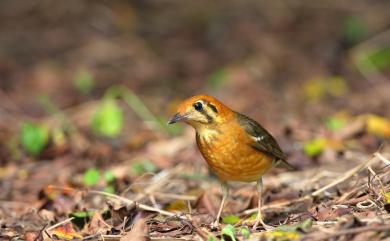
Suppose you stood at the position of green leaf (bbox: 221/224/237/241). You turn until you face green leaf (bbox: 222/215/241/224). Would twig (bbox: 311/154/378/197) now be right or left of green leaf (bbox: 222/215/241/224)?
right

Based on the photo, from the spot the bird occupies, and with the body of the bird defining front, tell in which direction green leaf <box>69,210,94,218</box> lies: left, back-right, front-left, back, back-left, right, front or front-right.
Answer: front-right

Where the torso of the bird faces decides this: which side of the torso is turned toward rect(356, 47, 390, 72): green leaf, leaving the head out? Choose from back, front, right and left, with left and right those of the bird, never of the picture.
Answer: back

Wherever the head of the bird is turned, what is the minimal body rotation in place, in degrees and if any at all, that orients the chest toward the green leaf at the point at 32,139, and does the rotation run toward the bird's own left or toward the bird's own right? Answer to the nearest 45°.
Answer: approximately 90° to the bird's own right

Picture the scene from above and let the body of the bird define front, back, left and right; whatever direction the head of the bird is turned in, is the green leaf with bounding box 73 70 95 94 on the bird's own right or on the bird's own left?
on the bird's own right

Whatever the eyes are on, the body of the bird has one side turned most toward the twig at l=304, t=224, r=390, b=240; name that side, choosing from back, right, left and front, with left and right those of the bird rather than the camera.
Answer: left

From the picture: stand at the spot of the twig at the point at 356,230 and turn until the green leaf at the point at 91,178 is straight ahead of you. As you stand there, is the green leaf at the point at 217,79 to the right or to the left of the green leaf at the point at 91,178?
right

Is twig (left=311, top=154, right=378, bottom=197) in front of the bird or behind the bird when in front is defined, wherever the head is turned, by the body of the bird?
behind

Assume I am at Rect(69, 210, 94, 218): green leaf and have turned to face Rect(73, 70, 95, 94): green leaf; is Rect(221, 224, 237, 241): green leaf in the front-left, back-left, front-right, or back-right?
back-right

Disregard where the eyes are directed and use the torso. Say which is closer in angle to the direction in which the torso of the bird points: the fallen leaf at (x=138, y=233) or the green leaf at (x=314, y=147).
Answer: the fallen leaf

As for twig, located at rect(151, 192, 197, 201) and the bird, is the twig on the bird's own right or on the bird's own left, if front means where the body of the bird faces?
on the bird's own right
